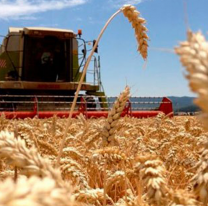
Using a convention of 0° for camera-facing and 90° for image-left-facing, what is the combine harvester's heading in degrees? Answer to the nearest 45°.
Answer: approximately 0°

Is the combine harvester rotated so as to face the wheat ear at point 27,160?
yes

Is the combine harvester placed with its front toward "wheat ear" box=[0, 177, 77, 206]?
yes
